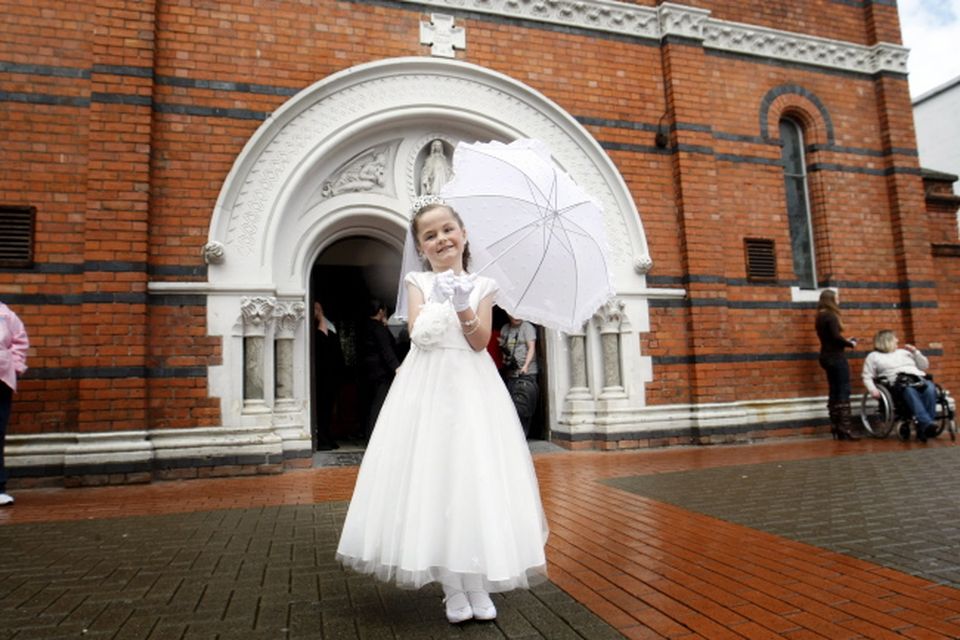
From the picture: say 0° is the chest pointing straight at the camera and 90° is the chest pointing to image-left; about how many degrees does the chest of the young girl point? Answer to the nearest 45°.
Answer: approximately 0°

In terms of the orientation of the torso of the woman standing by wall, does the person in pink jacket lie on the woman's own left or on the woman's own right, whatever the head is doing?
on the woman's own right

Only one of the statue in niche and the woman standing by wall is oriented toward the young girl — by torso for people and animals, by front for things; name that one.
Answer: the statue in niche

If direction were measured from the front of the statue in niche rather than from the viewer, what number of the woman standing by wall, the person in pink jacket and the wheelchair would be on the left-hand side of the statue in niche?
2

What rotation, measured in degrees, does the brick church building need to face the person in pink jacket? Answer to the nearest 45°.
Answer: approximately 45° to its right

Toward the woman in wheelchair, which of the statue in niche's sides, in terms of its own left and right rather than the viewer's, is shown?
left

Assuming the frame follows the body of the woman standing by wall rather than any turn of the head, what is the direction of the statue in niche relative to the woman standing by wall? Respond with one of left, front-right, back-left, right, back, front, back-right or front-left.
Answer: back-right

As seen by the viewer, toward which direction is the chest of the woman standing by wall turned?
to the viewer's right
